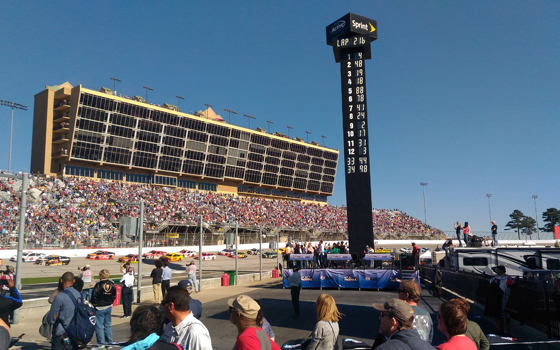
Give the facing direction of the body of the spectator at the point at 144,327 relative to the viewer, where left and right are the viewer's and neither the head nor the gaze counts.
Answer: facing away from the viewer

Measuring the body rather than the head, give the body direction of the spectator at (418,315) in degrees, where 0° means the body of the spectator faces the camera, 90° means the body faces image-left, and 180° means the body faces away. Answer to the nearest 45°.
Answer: approximately 90°

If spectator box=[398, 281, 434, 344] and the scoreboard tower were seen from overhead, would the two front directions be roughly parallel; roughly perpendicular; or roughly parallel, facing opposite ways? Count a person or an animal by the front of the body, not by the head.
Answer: roughly parallel, facing opposite ways

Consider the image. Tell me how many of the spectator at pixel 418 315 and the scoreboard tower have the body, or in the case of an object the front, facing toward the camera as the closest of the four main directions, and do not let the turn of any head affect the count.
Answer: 1

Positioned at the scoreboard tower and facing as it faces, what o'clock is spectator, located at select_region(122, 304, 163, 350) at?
The spectator is roughly at 12 o'clock from the scoreboard tower.

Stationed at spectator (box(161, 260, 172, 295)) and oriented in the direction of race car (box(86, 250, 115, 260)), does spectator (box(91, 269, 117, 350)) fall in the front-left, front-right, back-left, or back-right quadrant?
back-left

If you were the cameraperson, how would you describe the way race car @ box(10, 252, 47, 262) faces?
facing to the left of the viewer

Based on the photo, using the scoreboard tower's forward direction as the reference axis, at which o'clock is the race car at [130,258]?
The race car is roughly at 4 o'clock from the scoreboard tower.
